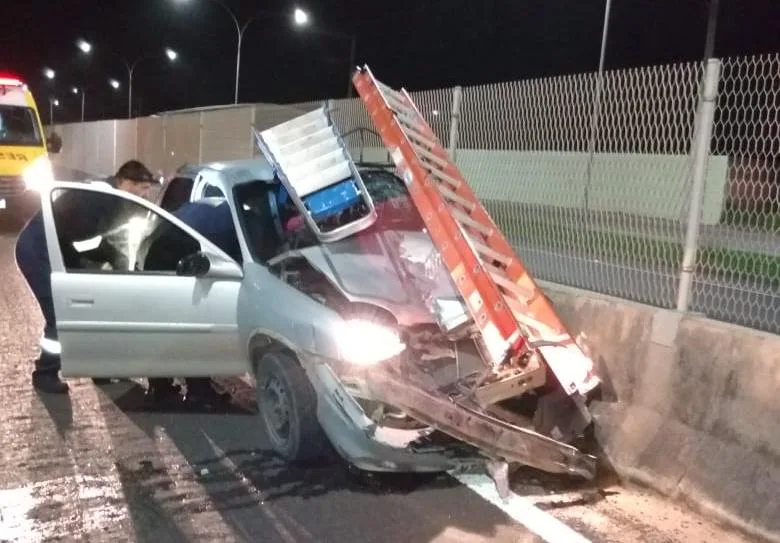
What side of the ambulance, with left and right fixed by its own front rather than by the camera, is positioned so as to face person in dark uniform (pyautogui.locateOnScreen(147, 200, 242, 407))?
front

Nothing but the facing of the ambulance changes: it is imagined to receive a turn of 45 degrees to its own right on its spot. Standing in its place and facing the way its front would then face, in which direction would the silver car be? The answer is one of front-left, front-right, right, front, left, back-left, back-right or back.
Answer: front-left

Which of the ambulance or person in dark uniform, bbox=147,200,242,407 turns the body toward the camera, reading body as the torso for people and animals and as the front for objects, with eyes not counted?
the ambulance

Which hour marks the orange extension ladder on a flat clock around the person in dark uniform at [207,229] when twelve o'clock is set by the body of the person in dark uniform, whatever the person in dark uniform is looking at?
The orange extension ladder is roughly at 1 o'clock from the person in dark uniform.

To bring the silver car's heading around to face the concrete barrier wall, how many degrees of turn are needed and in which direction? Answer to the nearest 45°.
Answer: approximately 45° to its left

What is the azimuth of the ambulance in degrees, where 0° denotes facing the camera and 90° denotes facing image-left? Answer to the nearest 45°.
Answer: approximately 0°

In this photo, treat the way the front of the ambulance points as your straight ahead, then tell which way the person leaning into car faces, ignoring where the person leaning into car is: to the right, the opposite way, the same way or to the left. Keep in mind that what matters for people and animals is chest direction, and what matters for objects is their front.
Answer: to the left

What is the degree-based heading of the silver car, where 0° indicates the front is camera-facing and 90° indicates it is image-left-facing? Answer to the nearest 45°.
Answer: approximately 315°

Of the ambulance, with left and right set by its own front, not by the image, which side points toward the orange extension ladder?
front

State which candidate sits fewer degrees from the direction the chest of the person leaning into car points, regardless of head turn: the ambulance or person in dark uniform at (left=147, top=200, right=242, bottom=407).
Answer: the person in dark uniform

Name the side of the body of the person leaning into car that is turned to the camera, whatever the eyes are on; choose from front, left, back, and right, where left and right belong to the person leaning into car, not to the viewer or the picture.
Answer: right
